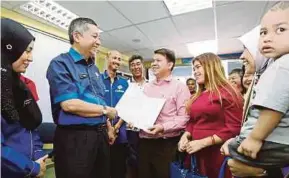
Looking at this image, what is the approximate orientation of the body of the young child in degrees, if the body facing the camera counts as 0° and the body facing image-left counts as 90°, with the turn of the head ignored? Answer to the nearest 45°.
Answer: approximately 90°

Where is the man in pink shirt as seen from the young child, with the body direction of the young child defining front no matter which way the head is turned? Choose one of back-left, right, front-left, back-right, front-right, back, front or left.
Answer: front-right

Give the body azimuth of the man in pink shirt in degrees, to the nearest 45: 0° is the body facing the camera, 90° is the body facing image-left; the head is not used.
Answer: approximately 45°

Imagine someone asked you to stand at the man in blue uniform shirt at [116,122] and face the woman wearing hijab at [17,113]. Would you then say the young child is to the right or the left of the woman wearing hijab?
left

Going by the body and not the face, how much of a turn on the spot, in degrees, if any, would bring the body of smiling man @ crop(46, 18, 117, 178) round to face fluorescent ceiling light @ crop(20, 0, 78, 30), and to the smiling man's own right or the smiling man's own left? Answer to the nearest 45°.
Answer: approximately 135° to the smiling man's own left

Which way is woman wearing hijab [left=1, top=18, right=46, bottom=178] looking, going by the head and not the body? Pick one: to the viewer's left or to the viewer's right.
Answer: to the viewer's right

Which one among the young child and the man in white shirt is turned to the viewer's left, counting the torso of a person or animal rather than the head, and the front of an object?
the young child

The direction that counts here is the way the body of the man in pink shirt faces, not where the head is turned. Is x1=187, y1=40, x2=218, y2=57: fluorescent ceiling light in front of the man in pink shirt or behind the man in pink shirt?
behind

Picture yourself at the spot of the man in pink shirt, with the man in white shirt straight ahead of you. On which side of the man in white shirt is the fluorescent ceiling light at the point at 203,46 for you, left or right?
right

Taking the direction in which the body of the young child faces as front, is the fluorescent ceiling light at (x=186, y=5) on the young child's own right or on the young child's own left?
on the young child's own right
